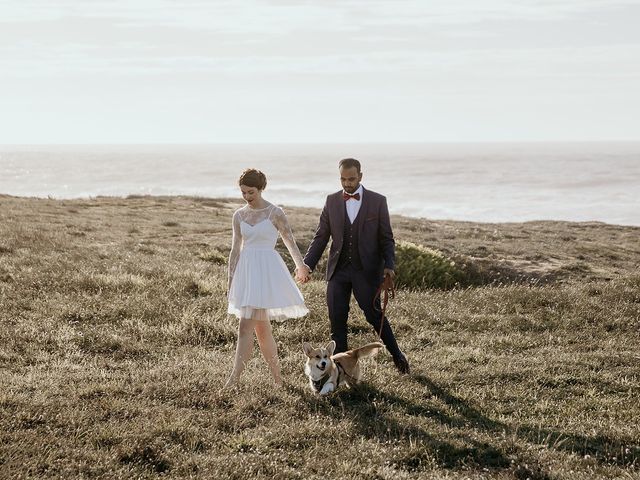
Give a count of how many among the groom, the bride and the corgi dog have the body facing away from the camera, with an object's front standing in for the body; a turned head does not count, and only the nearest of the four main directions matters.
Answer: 0

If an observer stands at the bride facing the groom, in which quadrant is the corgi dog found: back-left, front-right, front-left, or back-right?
front-right

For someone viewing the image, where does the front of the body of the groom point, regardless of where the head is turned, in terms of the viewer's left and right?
facing the viewer

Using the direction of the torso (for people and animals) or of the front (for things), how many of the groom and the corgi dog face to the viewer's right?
0

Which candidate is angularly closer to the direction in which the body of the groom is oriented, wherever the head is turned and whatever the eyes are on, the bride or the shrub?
the bride

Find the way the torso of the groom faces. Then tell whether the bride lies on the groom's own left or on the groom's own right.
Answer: on the groom's own right

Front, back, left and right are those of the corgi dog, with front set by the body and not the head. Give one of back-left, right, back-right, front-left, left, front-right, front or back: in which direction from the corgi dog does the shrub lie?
back-right

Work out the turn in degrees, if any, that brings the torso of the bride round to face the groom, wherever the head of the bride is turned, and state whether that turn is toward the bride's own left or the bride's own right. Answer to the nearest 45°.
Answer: approximately 135° to the bride's own left

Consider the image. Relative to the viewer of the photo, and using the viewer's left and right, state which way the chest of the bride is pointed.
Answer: facing the viewer and to the left of the viewer

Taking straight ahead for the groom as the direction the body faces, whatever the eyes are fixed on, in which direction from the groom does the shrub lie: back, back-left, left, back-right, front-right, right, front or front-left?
back

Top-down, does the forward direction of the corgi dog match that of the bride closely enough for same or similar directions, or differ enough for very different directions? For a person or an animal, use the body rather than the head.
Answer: same or similar directions

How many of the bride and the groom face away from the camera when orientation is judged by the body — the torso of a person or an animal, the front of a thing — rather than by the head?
0
